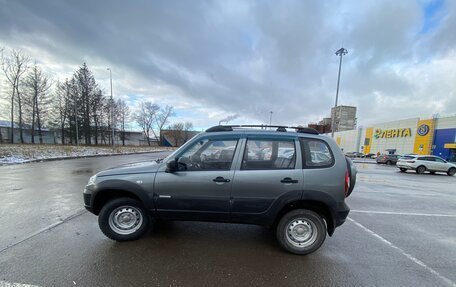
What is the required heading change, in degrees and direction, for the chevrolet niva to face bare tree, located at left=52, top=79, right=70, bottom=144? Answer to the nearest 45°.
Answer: approximately 45° to its right

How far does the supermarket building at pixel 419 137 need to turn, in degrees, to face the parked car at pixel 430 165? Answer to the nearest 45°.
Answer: approximately 45° to its left

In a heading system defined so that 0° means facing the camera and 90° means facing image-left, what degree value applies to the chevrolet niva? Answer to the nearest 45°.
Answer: approximately 90°

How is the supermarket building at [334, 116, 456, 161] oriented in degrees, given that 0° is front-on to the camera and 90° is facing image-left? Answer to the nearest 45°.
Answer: approximately 45°

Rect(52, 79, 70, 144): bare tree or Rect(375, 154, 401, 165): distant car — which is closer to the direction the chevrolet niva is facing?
the bare tree

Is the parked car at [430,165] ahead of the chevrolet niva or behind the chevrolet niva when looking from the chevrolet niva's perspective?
behind

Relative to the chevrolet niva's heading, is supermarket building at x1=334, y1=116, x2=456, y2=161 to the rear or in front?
to the rear

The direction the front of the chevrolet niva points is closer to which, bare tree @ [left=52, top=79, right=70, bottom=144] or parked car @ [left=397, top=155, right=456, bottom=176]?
the bare tree

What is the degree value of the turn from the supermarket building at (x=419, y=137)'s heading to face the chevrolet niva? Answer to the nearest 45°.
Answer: approximately 45° to its left
